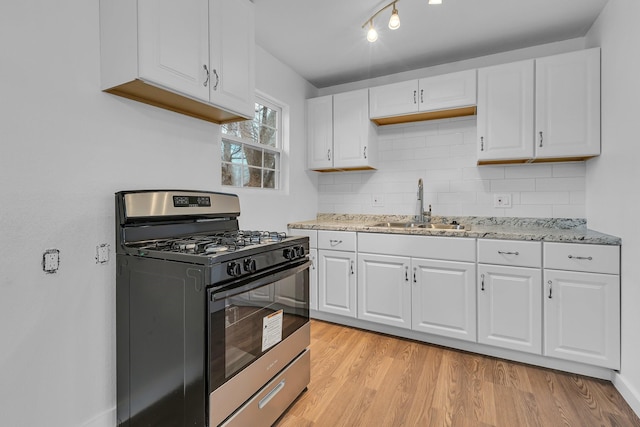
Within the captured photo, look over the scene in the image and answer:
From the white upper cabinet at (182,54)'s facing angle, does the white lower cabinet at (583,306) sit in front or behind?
in front

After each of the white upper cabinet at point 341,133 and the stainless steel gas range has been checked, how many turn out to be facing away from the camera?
0

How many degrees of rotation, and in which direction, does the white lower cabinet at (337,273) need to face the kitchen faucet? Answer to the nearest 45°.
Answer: approximately 135° to its left

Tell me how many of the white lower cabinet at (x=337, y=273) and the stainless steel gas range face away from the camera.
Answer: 0

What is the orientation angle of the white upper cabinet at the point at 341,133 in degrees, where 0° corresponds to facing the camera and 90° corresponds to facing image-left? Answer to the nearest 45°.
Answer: approximately 45°

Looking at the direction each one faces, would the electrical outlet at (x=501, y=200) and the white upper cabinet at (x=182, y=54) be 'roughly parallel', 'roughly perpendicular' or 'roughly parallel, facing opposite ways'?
roughly perpendicular

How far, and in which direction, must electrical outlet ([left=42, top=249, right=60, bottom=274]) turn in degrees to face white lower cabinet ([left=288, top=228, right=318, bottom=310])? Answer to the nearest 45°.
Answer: approximately 45° to its left

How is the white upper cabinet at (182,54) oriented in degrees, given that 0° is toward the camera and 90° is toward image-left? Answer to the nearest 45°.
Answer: approximately 315°

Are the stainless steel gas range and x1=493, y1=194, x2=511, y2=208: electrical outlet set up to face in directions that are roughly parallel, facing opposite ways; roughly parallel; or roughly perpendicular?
roughly perpendicular

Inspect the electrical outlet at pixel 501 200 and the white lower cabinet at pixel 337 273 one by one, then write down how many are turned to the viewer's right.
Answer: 0

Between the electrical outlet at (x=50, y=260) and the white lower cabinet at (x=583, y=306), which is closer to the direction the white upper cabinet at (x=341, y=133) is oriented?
the electrical outlet

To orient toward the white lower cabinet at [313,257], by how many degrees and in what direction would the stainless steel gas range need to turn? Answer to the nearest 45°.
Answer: approximately 90° to its left
